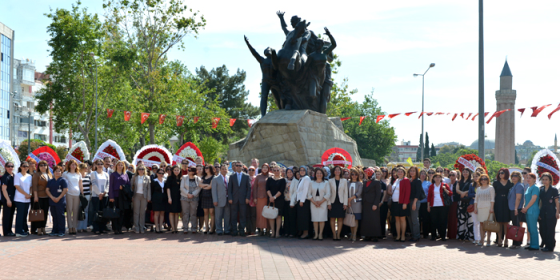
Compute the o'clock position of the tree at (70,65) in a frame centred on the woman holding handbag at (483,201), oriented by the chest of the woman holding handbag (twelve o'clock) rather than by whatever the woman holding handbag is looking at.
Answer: The tree is roughly at 4 o'clock from the woman holding handbag.

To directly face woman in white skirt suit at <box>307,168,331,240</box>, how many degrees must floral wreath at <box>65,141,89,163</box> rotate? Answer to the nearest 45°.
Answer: approximately 45° to its left

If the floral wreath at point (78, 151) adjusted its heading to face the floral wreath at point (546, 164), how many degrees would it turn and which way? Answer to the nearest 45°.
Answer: approximately 45° to its left

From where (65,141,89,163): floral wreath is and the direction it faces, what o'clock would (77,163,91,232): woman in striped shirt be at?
The woman in striped shirt is roughly at 12 o'clock from the floral wreath.

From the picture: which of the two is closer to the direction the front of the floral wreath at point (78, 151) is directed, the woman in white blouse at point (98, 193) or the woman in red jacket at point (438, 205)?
the woman in white blouse

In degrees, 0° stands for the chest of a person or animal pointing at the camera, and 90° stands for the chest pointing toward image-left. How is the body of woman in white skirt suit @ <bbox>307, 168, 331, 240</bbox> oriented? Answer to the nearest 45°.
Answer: approximately 0°

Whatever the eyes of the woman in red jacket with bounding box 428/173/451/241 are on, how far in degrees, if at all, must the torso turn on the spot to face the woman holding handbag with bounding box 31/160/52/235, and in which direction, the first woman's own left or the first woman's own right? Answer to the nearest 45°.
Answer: approximately 90° to the first woman's own right

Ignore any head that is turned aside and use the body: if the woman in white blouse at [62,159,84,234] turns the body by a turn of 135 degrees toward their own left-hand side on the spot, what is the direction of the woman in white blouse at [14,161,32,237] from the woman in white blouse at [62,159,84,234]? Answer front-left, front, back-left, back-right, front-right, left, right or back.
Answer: back-left

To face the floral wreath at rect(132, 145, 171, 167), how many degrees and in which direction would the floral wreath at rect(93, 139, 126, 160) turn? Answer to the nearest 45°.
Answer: approximately 90° to its left

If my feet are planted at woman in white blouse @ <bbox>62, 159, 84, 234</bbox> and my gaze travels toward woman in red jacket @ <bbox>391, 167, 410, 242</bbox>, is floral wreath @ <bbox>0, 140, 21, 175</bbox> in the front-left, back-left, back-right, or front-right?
back-left

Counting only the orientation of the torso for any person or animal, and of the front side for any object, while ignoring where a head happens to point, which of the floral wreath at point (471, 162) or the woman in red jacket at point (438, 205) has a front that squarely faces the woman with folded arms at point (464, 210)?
the floral wreath

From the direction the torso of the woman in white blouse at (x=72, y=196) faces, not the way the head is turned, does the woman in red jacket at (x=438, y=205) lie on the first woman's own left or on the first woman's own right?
on the first woman's own left

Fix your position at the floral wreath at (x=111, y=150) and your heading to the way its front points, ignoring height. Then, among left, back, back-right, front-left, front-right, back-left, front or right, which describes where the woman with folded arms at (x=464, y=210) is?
front-left

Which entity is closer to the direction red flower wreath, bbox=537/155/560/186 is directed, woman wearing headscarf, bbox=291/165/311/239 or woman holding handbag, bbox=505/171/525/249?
the woman holding handbag

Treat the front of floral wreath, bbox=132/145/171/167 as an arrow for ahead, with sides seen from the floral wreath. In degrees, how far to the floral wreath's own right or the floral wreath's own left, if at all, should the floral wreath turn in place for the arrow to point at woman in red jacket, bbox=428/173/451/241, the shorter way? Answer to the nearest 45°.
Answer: approximately 45° to the floral wreath's own left
